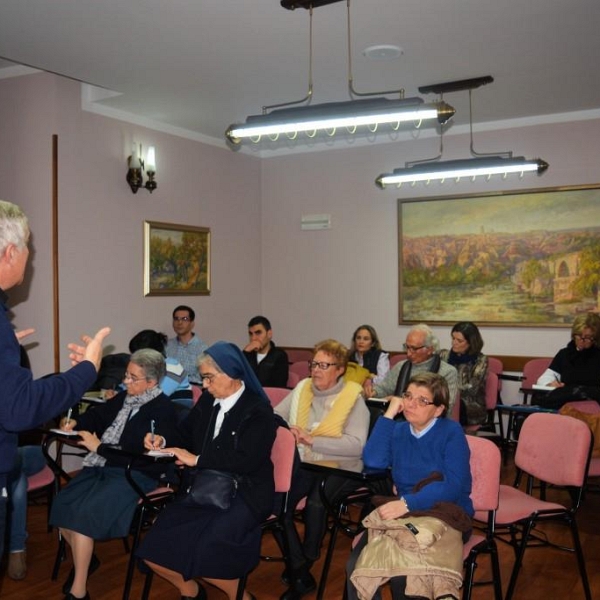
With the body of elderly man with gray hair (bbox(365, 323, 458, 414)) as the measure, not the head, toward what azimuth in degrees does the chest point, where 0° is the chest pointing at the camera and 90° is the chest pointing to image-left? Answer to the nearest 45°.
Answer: approximately 45°

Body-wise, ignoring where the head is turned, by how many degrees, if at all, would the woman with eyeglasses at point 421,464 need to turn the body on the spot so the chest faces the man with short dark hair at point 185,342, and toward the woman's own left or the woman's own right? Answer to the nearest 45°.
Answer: approximately 90° to the woman's own right

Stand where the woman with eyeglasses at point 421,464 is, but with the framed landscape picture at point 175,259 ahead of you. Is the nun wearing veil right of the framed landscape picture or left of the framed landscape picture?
left

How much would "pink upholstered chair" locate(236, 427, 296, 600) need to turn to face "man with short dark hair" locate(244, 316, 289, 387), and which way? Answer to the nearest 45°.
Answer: approximately 135° to its right

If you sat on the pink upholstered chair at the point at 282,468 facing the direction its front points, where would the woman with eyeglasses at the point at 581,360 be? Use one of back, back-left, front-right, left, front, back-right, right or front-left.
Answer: back

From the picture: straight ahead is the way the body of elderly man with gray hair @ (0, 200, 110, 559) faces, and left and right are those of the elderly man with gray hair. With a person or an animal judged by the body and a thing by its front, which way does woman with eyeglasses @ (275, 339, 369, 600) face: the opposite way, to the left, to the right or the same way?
the opposite way

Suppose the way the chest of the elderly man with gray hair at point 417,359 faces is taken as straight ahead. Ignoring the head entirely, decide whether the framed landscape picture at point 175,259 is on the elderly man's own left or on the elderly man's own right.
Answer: on the elderly man's own right

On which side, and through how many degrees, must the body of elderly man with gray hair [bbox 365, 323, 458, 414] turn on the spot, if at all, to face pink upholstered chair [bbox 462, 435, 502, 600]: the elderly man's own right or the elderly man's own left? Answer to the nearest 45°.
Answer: approximately 45° to the elderly man's own left

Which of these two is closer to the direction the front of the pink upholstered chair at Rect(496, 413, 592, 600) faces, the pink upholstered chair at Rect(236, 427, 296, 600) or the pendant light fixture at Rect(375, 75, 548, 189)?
the pink upholstered chair

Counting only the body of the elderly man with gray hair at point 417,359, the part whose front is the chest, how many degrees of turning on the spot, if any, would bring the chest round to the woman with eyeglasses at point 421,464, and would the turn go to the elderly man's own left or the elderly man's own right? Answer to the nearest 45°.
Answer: approximately 45° to the elderly man's own left

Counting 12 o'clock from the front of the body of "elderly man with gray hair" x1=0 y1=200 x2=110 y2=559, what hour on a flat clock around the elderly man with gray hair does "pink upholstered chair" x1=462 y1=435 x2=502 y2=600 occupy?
The pink upholstered chair is roughly at 1 o'clock from the elderly man with gray hair.

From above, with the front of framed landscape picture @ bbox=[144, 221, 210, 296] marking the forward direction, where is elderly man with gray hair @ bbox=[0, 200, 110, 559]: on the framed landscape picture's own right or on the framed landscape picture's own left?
on the framed landscape picture's own right

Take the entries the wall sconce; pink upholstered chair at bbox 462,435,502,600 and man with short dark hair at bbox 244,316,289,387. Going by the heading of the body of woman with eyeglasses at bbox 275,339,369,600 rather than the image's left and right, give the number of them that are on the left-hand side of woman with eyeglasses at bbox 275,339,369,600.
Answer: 1

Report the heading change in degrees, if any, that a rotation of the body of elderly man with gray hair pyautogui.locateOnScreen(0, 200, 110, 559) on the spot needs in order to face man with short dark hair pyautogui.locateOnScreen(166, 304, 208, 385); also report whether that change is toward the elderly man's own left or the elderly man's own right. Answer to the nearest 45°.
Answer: approximately 45° to the elderly man's own left

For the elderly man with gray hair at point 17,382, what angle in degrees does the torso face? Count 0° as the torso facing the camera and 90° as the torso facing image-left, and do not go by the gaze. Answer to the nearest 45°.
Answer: approximately 225°
